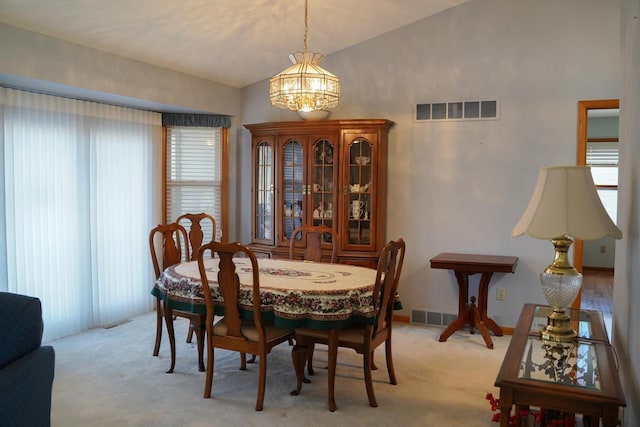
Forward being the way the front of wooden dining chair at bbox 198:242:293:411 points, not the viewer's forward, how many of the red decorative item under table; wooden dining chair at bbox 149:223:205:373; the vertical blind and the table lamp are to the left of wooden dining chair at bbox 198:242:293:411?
2

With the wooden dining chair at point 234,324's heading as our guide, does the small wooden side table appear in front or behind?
in front

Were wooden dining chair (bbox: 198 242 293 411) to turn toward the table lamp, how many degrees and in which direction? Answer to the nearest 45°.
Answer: approximately 90° to its right

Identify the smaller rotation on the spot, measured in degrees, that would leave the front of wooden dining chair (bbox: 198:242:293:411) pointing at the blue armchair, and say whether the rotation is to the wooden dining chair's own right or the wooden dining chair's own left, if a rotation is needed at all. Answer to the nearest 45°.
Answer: approximately 180°

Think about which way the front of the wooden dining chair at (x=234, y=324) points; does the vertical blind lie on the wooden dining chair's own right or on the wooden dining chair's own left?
on the wooden dining chair's own left

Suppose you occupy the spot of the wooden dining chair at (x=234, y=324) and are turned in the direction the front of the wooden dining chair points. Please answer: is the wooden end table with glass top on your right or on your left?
on your right

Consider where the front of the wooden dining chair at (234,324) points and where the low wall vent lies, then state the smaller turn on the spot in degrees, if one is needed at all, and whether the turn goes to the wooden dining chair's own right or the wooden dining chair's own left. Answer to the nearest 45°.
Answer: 0° — it already faces it

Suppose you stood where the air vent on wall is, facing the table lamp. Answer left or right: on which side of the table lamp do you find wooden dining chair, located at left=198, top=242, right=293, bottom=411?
right

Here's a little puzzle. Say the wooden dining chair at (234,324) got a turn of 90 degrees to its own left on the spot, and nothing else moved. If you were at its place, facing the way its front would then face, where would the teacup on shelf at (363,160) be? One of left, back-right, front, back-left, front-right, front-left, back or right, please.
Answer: right

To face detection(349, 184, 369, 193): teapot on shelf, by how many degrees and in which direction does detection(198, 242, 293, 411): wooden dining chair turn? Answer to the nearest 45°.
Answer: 0° — it already faces it

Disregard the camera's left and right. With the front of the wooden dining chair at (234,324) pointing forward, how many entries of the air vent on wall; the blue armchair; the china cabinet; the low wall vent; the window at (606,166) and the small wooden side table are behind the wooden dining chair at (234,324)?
1

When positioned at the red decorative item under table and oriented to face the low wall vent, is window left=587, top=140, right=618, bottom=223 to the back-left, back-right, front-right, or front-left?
front-right

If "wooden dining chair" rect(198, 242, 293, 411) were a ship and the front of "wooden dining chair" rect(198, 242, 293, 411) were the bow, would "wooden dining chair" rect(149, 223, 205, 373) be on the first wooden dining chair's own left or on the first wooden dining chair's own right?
on the first wooden dining chair's own left

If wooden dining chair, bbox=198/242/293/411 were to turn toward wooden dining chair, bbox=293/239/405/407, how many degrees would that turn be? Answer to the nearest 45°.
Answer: approximately 45° to its right

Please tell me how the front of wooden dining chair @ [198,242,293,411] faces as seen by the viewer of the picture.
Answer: facing away from the viewer and to the right of the viewer

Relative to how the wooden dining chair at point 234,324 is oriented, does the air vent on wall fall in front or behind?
in front

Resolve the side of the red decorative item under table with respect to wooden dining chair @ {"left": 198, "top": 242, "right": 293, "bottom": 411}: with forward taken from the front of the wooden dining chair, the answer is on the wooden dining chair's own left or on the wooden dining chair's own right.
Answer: on the wooden dining chair's own right
